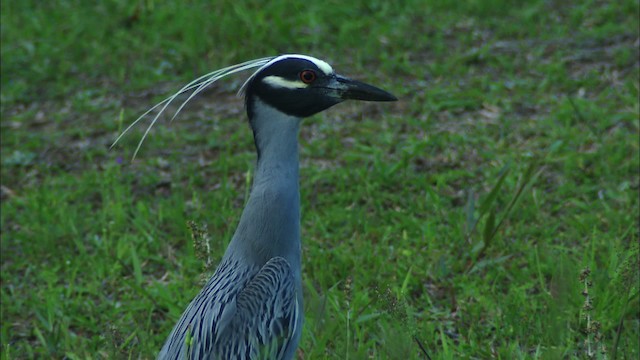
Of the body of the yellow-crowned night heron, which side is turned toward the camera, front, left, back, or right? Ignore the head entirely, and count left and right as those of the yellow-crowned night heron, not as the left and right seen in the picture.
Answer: right
